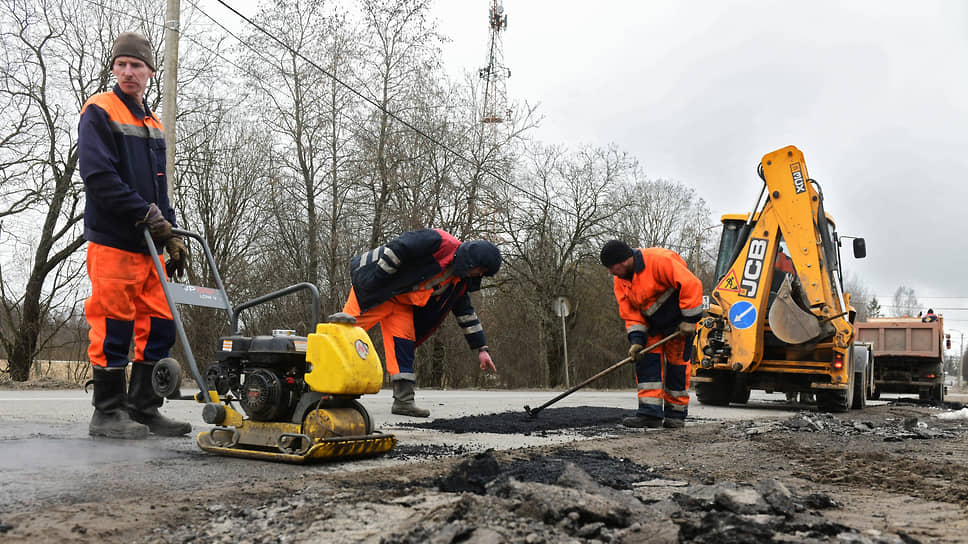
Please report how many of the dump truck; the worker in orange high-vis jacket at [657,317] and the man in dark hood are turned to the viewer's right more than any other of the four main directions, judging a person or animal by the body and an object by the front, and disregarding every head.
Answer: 1

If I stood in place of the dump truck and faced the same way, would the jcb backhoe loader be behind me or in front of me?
behind

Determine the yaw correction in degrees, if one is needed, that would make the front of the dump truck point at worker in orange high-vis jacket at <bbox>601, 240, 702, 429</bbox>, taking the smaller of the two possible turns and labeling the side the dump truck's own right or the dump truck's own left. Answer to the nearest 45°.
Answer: approximately 180°

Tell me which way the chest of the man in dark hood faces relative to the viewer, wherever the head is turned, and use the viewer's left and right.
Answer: facing to the right of the viewer

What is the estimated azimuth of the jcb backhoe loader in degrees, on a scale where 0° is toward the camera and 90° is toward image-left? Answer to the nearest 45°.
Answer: approximately 180°

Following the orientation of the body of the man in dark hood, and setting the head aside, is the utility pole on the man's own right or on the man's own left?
on the man's own left

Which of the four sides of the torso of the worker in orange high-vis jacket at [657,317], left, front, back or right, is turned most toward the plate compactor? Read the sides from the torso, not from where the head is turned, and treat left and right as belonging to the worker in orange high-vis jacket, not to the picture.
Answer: front

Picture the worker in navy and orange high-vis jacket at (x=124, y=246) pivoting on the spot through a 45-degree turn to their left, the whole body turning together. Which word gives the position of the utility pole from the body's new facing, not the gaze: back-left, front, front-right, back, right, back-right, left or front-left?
left

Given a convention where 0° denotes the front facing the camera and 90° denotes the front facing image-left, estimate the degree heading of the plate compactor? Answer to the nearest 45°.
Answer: approximately 315°

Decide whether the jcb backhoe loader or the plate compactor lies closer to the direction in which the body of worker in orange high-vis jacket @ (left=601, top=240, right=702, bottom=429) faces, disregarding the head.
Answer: the plate compactor

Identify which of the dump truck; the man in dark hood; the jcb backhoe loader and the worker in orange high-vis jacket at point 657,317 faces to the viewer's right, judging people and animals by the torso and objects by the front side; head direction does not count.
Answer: the man in dark hood

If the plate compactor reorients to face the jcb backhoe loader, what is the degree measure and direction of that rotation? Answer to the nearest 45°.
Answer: approximately 90° to its left
